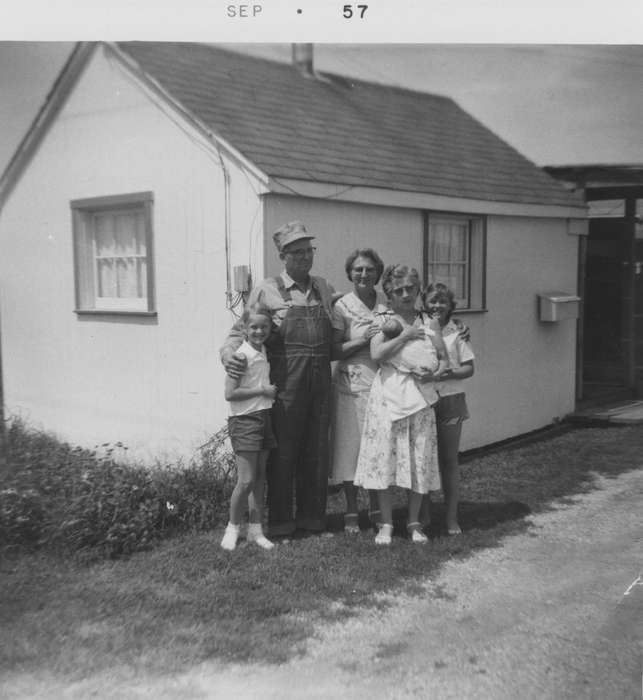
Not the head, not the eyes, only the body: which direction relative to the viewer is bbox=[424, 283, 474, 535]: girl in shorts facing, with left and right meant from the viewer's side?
facing the viewer and to the left of the viewer

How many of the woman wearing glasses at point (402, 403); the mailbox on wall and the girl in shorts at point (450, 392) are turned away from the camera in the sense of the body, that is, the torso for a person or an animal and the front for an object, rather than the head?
0

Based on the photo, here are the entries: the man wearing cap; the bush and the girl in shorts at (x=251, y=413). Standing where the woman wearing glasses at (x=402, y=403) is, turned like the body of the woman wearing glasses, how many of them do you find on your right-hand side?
3

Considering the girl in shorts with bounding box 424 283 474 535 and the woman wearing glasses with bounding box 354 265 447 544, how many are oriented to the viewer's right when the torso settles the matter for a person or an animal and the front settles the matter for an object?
0

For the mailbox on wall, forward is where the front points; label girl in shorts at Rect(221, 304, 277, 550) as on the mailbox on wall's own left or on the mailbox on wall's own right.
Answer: on the mailbox on wall's own right

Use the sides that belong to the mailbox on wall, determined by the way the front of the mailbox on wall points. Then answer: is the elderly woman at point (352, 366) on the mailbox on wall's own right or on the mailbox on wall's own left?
on the mailbox on wall's own right

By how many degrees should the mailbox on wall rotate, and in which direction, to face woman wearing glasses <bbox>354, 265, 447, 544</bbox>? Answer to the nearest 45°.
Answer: approximately 45° to its right

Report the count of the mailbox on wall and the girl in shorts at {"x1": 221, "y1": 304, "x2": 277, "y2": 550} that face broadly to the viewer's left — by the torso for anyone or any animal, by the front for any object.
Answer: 0

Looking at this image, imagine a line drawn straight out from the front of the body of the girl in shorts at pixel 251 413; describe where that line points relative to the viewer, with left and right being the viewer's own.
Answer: facing the viewer and to the right of the viewer

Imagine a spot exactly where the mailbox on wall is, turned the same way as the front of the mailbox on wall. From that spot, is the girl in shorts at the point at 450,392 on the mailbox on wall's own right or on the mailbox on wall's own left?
on the mailbox on wall's own right

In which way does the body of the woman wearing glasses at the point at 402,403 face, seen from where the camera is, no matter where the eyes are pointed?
toward the camera

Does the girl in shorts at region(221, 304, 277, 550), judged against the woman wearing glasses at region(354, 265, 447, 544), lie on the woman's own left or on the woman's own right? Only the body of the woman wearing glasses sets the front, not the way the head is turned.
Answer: on the woman's own right
